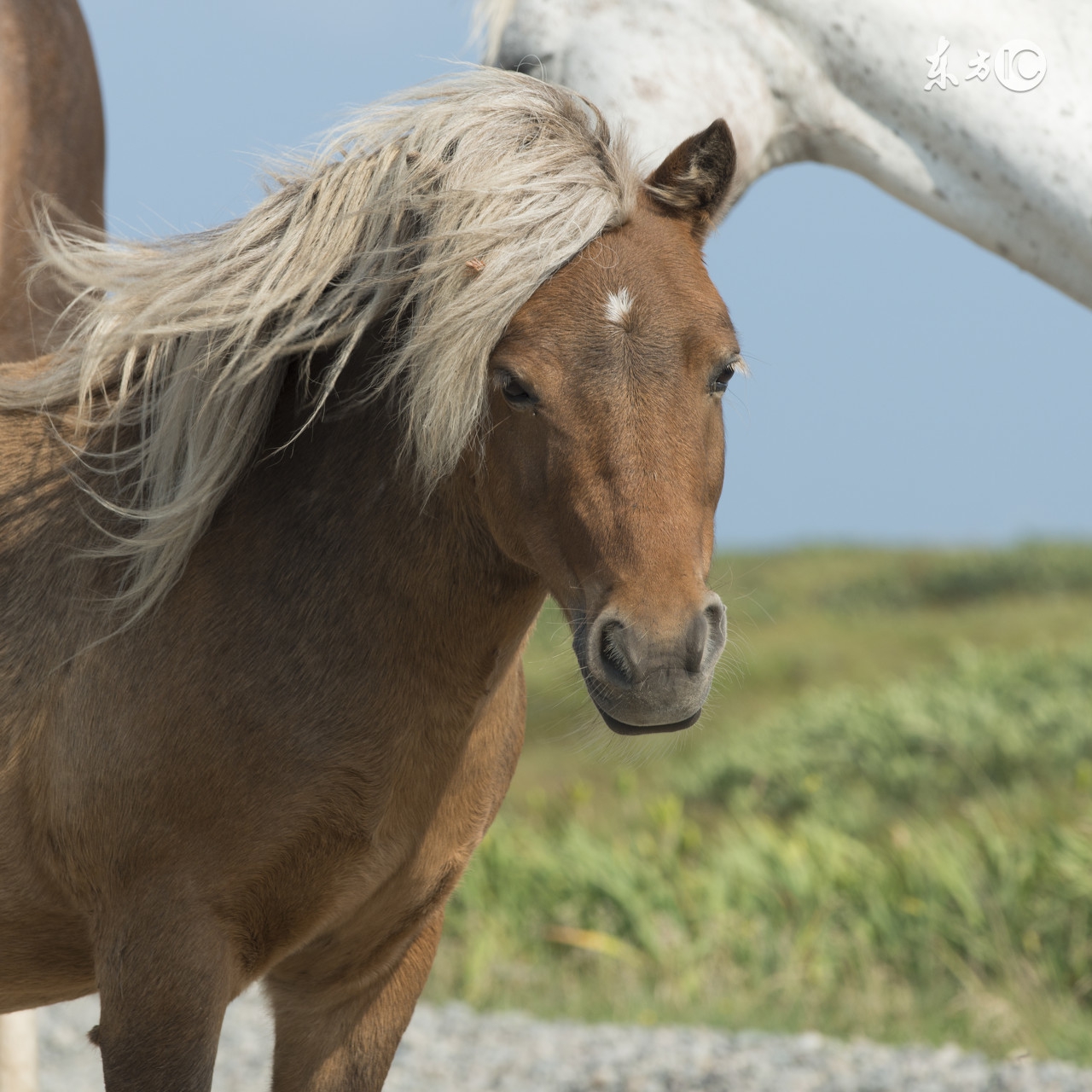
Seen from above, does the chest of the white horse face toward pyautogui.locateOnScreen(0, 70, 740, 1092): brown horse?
no

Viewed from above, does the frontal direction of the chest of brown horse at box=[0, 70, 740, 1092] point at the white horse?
no

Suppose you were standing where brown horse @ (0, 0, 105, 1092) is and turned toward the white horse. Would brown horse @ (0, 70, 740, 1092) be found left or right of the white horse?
right

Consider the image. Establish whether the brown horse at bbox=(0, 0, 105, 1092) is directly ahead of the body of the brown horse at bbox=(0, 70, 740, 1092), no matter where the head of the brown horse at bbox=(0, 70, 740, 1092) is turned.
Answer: no

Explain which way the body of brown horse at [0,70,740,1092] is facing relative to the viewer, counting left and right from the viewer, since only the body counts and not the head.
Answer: facing the viewer and to the right of the viewer
